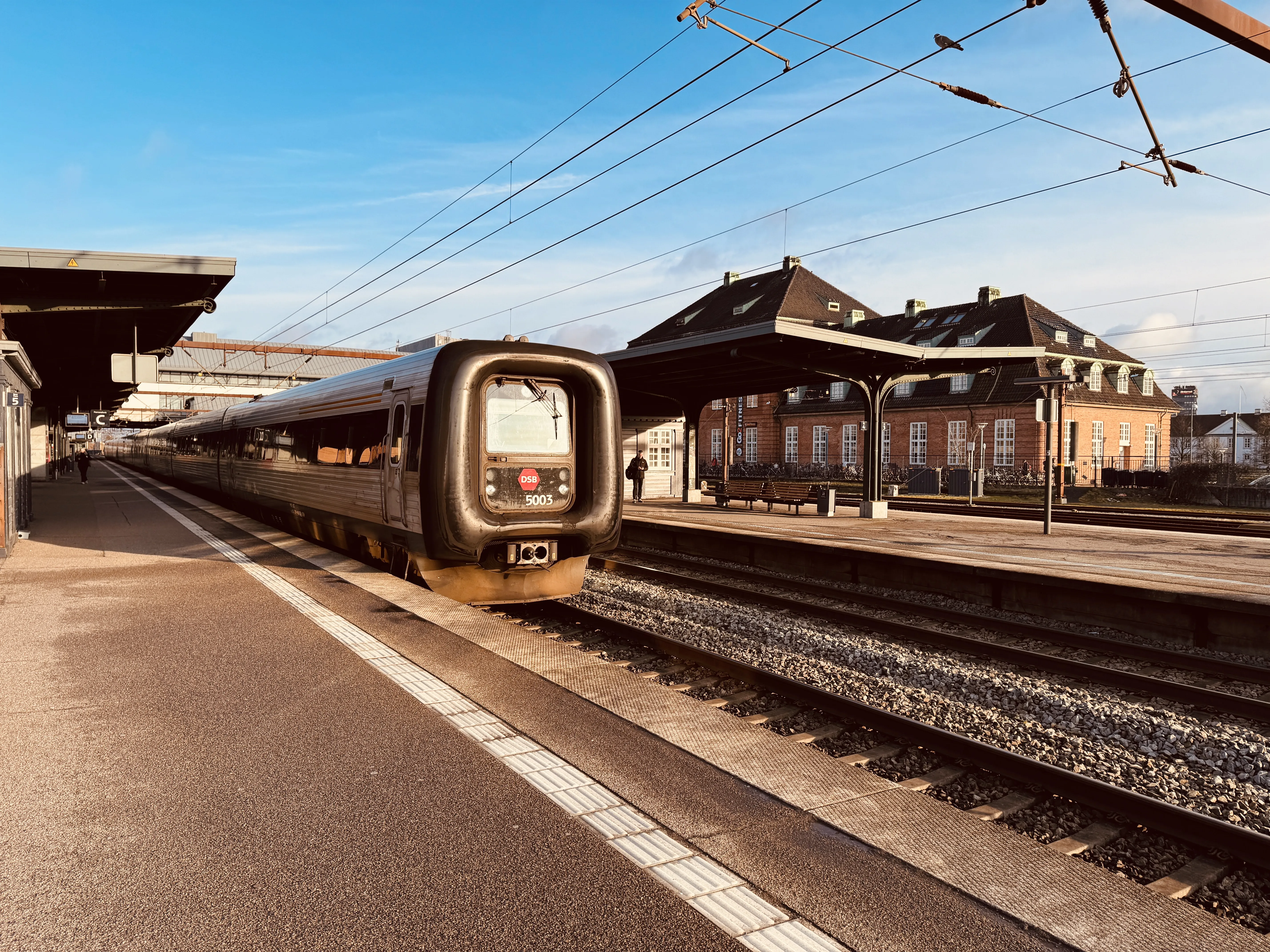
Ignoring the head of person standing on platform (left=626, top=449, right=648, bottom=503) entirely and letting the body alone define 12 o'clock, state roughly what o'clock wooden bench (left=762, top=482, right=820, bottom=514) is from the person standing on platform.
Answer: The wooden bench is roughly at 10 o'clock from the person standing on platform.

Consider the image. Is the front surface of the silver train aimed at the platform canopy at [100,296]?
no

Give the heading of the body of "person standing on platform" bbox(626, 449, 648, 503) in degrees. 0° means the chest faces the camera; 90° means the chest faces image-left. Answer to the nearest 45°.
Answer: approximately 0°

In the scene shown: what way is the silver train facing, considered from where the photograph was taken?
facing the viewer and to the right of the viewer

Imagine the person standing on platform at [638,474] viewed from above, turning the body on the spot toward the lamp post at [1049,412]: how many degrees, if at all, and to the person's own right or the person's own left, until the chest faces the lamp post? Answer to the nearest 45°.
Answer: approximately 45° to the person's own left

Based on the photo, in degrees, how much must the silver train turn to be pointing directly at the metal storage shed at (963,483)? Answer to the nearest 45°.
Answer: approximately 90° to its left

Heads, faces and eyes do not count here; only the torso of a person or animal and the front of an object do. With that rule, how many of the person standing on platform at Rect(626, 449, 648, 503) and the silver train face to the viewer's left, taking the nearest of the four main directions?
0

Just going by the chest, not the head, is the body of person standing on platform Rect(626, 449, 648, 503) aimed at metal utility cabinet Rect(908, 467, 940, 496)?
no

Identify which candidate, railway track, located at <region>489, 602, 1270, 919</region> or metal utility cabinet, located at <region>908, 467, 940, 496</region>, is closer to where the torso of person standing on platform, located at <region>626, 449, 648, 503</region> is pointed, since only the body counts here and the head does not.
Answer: the railway track

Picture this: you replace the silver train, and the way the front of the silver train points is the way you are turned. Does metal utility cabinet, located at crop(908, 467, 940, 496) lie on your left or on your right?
on your left

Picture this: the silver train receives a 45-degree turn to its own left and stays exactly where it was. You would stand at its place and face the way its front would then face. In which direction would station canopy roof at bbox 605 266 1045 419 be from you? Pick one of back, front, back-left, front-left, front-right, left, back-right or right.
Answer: front-left

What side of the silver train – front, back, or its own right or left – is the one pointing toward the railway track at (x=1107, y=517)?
left

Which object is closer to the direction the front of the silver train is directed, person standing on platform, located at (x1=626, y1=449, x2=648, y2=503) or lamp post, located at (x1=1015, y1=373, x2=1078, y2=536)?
the lamp post

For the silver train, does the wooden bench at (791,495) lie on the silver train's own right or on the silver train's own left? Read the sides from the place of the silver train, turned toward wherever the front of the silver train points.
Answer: on the silver train's own left

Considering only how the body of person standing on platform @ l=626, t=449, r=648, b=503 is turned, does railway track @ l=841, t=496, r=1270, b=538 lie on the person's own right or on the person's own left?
on the person's own left
